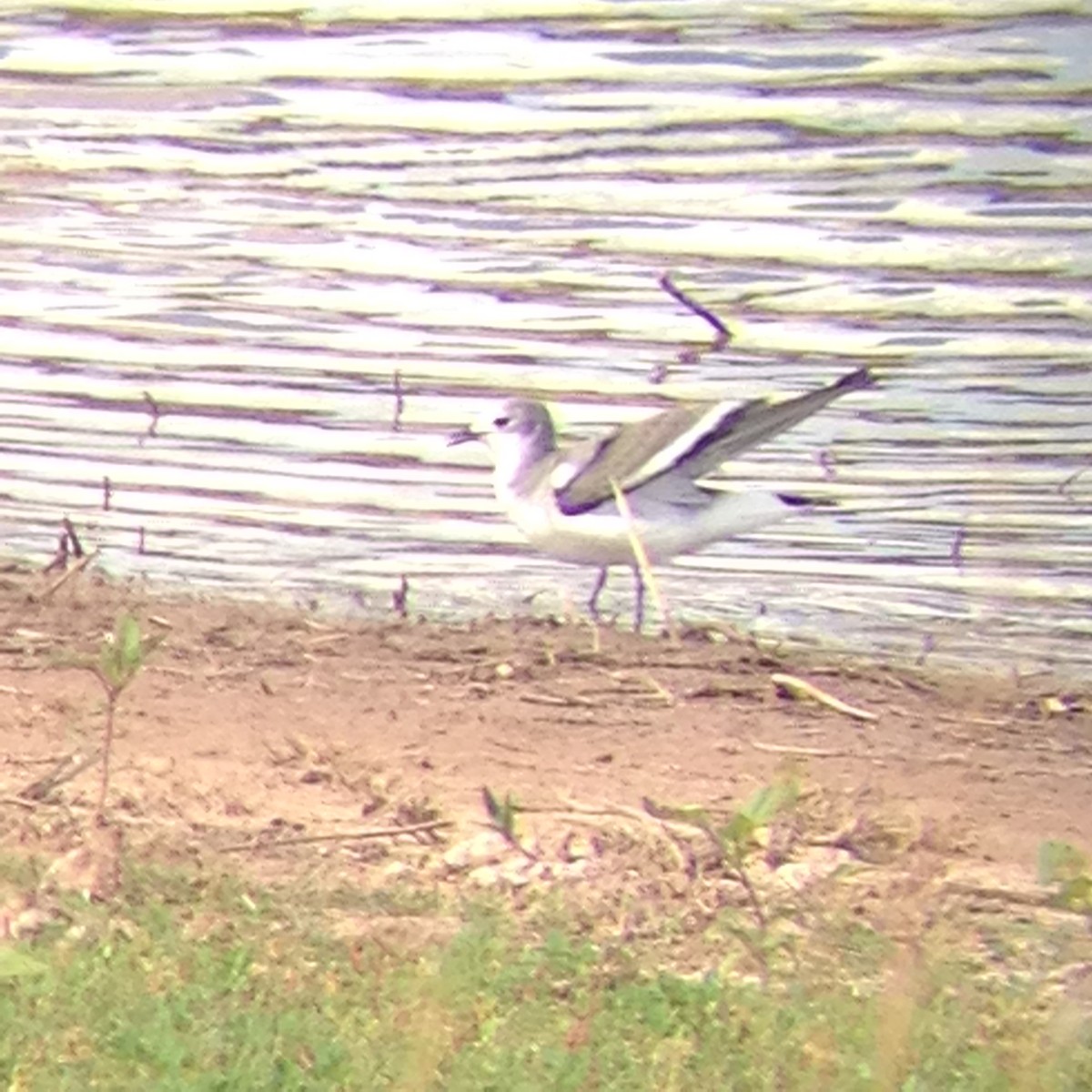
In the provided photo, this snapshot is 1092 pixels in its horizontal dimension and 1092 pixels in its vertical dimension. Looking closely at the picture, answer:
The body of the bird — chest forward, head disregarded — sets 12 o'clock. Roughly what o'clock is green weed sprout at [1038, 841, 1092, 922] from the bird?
The green weed sprout is roughly at 8 o'clock from the bird.

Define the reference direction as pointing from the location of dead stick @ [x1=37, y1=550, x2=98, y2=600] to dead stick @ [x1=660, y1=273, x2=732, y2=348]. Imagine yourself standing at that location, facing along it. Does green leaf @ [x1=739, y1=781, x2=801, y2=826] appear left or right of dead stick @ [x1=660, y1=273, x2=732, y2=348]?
right

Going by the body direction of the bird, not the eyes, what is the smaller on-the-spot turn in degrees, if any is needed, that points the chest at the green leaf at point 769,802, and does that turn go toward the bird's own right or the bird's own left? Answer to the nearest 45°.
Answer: approximately 90° to the bird's own left

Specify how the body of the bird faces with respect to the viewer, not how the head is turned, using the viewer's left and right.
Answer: facing to the left of the viewer

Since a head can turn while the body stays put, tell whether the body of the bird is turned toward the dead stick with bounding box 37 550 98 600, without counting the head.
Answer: yes

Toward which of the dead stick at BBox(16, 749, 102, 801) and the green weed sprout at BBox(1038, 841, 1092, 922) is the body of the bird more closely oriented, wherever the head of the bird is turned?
the dead stick

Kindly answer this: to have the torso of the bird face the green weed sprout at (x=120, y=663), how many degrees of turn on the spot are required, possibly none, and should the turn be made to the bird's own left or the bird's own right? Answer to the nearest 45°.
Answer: approximately 45° to the bird's own left

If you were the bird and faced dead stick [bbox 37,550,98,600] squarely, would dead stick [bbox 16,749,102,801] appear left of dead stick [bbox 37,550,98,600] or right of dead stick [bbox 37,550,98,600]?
left
